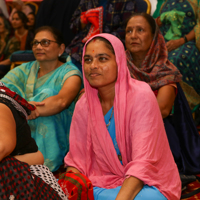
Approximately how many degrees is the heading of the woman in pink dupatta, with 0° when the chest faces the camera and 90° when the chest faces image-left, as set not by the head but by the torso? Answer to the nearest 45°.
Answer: approximately 45°

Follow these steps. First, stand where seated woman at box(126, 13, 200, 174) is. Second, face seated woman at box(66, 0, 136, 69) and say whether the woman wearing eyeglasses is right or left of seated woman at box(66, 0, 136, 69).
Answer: left

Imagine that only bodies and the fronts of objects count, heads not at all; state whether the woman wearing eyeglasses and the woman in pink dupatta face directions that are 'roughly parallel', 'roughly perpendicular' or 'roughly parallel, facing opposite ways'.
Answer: roughly parallel

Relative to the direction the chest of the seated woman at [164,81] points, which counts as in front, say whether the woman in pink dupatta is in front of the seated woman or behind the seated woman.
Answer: in front

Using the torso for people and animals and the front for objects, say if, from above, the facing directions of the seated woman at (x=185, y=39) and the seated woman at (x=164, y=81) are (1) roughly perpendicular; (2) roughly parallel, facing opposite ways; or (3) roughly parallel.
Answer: roughly parallel

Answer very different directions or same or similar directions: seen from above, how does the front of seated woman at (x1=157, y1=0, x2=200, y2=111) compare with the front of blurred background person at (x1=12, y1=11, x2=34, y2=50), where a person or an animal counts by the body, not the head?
same or similar directions

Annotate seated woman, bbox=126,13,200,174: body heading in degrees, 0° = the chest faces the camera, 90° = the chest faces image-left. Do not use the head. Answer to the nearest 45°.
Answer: approximately 45°

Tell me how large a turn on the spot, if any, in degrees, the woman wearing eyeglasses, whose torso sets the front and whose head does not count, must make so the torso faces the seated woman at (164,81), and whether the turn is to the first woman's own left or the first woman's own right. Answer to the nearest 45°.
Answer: approximately 90° to the first woman's own left

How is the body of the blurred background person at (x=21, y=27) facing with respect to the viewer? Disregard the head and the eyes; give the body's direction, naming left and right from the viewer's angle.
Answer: facing the viewer and to the left of the viewer

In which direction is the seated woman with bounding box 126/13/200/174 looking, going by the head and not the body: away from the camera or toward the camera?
toward the camera

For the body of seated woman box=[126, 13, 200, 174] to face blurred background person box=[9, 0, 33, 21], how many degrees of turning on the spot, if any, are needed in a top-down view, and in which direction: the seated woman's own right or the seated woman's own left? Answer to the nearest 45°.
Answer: approximately 90° to the seated woman's own right

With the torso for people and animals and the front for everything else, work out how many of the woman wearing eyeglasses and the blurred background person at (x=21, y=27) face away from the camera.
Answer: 0
